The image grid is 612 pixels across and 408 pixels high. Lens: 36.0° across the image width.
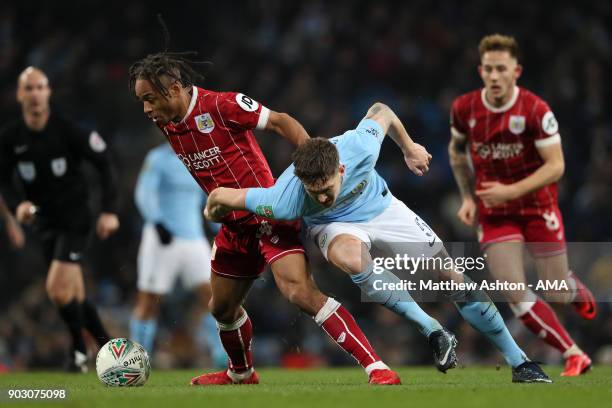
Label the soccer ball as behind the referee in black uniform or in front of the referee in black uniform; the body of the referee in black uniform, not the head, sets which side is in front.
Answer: in front

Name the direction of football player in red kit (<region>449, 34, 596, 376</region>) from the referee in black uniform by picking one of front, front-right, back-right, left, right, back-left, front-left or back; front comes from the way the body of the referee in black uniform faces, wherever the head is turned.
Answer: front-left

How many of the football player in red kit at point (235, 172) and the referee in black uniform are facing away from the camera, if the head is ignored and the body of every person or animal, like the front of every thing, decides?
0

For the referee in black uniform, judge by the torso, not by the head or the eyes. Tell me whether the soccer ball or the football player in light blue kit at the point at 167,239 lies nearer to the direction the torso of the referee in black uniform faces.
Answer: the soccer ball

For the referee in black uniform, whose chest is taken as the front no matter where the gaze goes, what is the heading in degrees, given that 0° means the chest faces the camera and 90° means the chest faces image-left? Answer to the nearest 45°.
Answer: approximately 0°

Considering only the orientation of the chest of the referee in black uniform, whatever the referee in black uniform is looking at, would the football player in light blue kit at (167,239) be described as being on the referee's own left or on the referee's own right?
on the referee's own left
